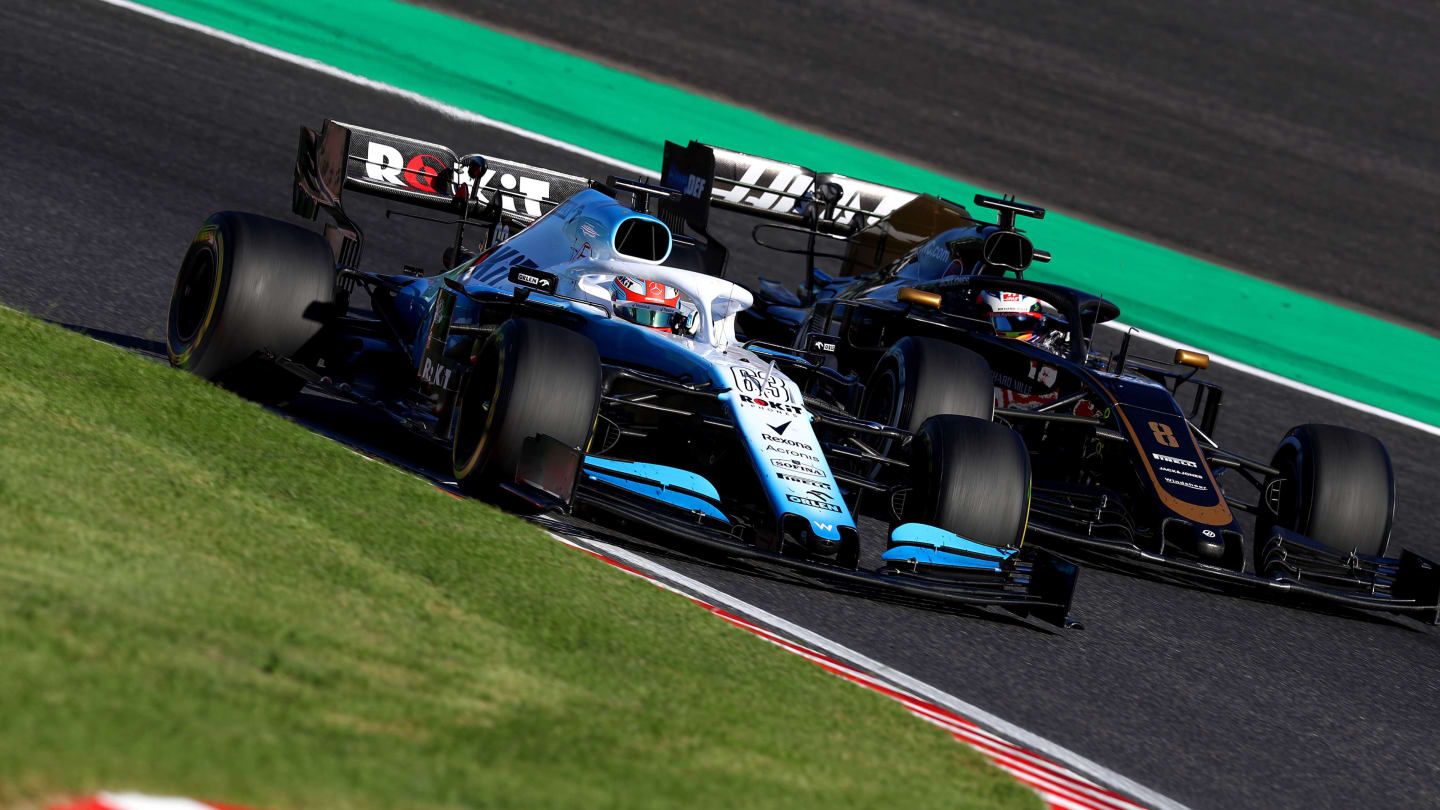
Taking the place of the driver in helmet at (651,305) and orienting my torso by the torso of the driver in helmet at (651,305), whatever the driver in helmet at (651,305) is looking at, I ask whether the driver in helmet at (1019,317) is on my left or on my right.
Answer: on my left

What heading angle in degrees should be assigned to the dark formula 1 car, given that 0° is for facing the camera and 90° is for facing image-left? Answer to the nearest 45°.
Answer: approximately 315°

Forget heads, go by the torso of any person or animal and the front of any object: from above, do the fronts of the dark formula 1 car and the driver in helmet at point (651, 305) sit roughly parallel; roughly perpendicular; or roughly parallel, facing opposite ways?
roughly parallel

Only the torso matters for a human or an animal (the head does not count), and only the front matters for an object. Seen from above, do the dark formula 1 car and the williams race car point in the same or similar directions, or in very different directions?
same or similar directions

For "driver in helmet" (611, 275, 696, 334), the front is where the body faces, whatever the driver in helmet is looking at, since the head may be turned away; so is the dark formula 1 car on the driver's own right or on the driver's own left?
on the driver's own left

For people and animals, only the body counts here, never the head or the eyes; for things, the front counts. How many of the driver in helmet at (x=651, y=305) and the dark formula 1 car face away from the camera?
0

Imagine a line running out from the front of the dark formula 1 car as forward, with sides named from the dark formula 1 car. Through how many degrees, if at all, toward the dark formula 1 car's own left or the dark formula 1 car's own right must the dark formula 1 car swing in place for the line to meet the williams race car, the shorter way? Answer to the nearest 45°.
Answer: approximately 90° to the dark formula 1 car's own right

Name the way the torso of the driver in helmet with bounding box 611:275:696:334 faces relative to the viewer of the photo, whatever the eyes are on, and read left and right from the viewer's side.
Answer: facing the viewer and to the right of the viewer

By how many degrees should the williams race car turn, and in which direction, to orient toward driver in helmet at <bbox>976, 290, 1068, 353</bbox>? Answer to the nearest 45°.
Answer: approximately 90° to its left

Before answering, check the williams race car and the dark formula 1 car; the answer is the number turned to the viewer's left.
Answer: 0

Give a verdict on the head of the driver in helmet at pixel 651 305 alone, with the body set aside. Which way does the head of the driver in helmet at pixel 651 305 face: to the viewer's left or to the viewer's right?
to the viewer's right
